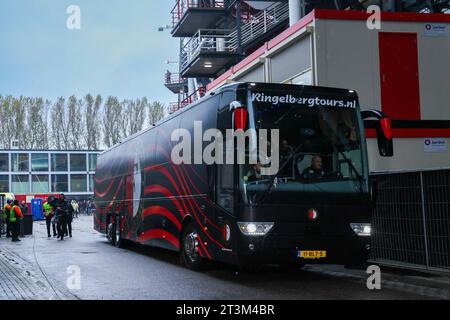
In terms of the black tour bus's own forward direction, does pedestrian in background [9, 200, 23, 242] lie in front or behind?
behind

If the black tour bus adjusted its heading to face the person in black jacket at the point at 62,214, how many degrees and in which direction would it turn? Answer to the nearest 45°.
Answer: approximately 180°

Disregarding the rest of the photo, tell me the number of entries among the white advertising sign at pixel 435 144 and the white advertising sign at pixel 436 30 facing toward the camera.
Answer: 2

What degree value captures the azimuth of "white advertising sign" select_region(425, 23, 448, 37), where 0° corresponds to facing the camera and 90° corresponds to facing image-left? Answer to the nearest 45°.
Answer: approximately 0°

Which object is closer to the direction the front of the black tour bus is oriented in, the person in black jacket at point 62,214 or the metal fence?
the metal fence
